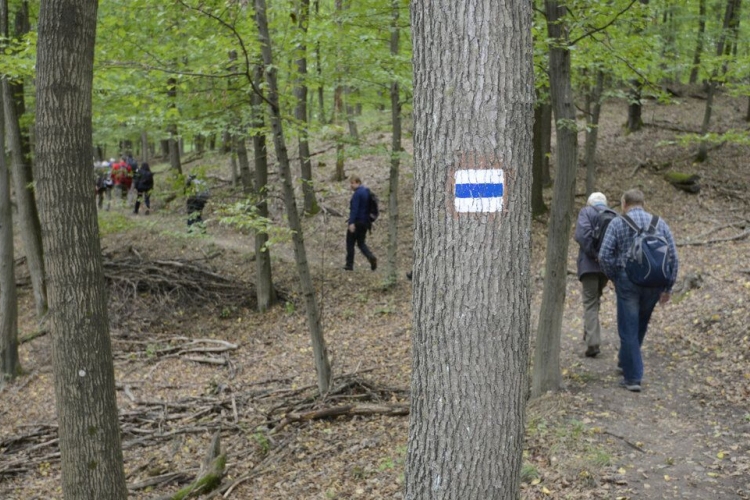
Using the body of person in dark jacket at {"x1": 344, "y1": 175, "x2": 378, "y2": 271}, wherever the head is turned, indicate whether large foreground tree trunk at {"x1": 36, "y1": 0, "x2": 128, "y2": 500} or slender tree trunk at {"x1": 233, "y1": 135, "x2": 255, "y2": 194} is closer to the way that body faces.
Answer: the slender tree trunk

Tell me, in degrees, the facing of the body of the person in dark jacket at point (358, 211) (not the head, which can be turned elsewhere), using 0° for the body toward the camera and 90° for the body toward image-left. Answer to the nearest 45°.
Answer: approximately 90°

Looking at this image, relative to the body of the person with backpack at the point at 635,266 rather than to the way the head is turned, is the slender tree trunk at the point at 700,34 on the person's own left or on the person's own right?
on the person's own right

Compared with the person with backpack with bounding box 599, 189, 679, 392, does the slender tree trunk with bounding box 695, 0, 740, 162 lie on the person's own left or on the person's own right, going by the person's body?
on the person's own right

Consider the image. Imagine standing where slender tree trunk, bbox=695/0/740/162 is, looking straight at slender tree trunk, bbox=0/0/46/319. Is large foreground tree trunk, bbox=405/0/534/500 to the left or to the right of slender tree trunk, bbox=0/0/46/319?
left

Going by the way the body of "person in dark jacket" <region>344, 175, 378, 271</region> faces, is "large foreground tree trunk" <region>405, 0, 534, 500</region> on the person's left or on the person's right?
on the person's left

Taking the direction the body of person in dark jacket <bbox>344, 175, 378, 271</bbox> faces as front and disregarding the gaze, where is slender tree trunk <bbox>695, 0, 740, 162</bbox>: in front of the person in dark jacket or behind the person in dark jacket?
behind

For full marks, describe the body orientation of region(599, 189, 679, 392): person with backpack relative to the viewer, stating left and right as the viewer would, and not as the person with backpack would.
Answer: facing away from the viewer and to the left of the viewer
